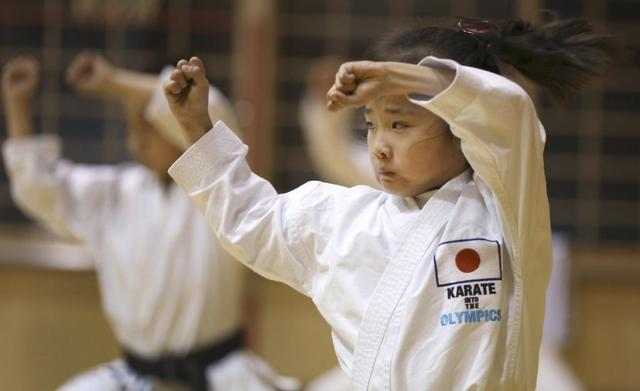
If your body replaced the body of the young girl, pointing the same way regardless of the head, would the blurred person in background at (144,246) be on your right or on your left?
on your right

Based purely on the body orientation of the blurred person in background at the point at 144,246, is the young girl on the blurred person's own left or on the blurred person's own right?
on the blurred person's own left

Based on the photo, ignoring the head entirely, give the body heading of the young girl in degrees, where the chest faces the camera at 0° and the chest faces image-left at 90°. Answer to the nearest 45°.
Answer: approximately 45°

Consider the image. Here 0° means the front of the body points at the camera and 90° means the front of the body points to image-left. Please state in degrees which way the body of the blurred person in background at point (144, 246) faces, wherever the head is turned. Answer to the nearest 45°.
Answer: approximately 45°
